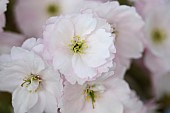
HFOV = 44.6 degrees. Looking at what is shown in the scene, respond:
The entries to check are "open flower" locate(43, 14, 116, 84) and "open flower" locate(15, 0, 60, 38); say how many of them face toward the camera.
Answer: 2

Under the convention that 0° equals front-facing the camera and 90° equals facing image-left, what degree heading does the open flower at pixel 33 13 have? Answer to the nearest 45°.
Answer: approximately 0°

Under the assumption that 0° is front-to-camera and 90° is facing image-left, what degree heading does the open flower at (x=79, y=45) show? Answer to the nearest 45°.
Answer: approximately 0°
